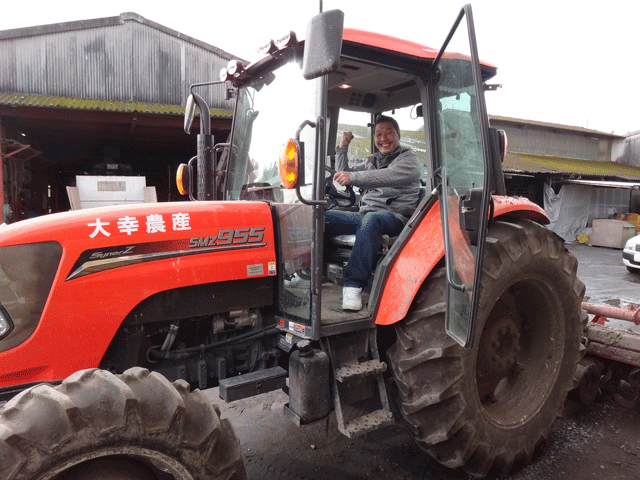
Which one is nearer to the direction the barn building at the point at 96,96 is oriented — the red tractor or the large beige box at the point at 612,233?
the red tractor

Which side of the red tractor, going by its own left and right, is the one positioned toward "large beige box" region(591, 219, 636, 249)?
back

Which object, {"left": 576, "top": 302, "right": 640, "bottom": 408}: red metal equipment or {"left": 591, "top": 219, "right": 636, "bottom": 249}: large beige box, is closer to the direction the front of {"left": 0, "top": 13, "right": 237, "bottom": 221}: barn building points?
the red metal equipment

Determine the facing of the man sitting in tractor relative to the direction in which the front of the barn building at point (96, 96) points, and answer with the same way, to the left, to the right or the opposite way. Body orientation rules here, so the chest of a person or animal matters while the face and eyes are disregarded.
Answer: to the right

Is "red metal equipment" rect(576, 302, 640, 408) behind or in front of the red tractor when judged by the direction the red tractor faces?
behind

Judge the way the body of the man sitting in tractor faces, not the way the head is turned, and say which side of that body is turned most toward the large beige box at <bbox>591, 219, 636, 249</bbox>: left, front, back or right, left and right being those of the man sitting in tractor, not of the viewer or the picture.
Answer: back

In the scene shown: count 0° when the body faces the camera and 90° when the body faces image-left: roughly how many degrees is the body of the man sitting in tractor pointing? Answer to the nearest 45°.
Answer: approximately 45°

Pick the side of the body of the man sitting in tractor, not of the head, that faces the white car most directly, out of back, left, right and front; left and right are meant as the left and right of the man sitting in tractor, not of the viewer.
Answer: back
